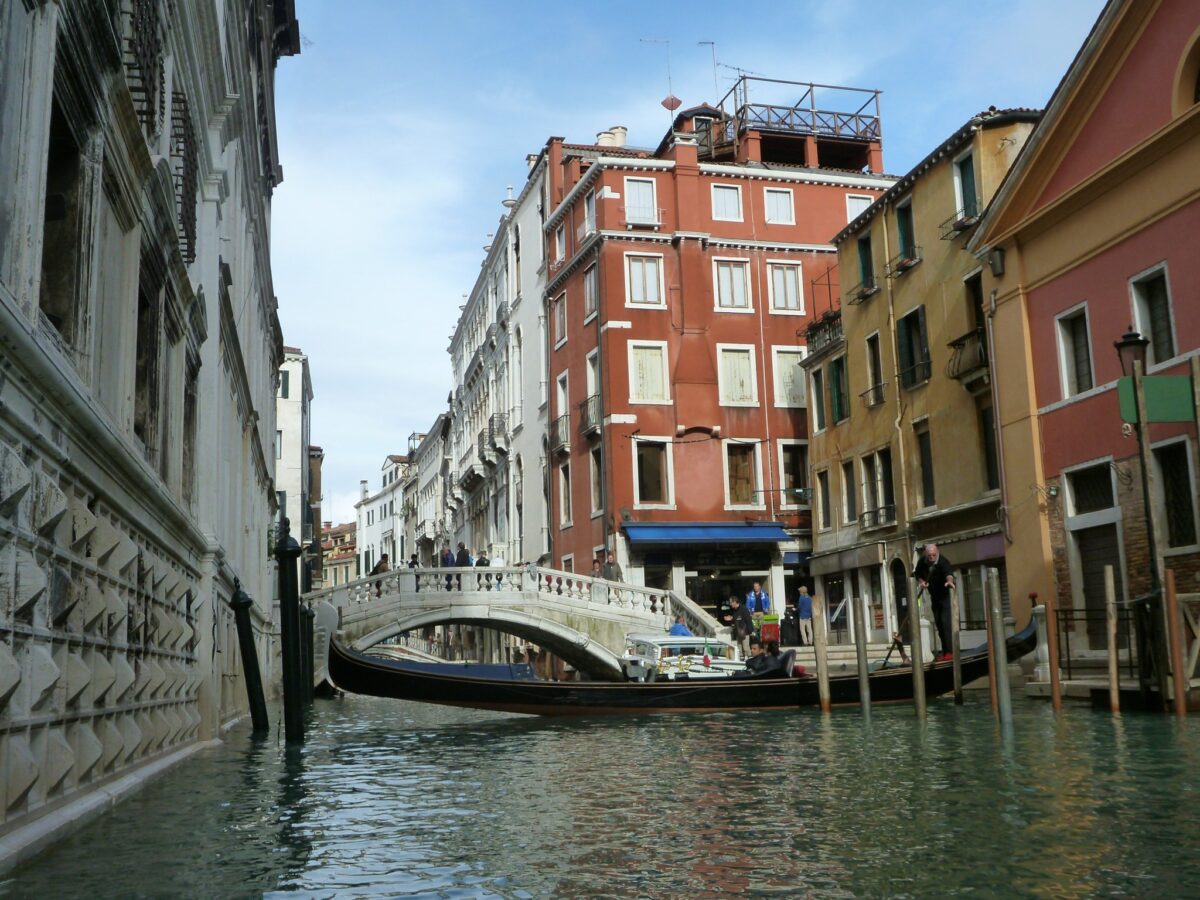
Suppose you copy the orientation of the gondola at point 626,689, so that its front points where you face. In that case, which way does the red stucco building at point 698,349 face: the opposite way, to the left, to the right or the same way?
to the left

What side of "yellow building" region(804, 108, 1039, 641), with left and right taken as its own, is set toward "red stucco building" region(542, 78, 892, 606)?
right

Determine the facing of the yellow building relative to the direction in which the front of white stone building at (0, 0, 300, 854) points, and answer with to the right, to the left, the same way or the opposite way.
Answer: the opposite way

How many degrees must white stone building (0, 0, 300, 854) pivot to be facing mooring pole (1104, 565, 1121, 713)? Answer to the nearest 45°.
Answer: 0° — it already faces it

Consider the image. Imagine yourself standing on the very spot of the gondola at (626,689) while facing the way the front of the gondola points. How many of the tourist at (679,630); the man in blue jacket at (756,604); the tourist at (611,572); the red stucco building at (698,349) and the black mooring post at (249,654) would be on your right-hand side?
4

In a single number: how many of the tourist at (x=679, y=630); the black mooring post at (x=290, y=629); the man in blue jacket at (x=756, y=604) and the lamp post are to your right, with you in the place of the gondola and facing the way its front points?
2

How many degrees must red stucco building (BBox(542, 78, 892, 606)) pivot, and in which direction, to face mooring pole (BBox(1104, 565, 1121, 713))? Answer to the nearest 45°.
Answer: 0° — it already faces it

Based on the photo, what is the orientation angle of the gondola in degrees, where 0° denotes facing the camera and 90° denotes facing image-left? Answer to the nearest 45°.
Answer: approximately 90°

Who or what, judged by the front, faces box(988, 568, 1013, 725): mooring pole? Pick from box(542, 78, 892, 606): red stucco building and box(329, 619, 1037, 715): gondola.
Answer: the red stucco building

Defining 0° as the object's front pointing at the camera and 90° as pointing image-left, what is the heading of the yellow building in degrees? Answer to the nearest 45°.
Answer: approximately 45°

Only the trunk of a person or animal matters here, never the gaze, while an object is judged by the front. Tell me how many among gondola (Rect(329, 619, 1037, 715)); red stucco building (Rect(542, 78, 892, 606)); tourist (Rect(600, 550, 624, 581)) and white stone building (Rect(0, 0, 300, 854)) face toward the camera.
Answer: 2

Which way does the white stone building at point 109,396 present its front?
to the viewer's right
